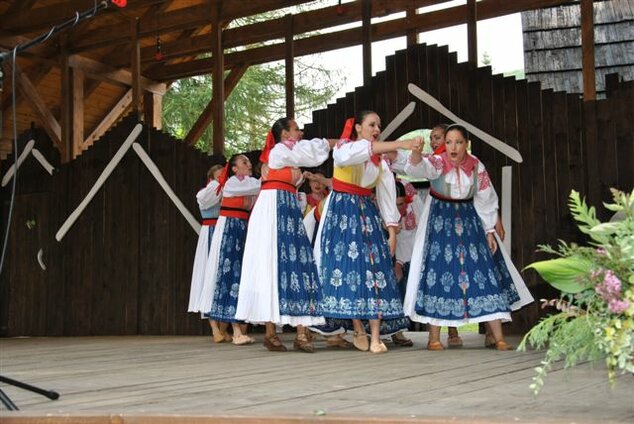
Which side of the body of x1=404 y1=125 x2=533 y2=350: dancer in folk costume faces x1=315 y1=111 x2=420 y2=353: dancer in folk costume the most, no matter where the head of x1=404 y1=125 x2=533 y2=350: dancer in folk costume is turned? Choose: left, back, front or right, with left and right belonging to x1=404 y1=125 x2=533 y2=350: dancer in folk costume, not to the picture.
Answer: right

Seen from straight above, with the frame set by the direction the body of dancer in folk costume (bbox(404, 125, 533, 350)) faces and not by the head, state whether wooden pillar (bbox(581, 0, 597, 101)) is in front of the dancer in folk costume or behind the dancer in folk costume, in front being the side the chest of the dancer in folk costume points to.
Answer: behind

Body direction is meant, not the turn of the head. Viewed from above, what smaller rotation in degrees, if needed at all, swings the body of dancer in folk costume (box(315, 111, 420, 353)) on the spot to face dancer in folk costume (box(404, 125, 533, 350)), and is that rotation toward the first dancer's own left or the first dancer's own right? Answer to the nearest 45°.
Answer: approximately 45° to the first dancer's own left

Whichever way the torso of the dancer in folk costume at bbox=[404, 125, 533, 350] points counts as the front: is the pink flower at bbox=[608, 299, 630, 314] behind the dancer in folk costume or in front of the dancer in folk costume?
in front

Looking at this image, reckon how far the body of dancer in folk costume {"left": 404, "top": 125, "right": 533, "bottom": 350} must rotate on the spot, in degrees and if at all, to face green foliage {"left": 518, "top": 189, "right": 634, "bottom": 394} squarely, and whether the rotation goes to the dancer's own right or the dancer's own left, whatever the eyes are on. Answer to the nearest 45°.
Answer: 0° — they already face it

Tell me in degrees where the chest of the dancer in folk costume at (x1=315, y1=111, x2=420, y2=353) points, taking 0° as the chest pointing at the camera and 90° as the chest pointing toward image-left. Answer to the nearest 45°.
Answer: approximately 315°

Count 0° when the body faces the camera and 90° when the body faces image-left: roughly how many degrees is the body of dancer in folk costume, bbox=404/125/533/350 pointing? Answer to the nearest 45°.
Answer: approximately 0°
